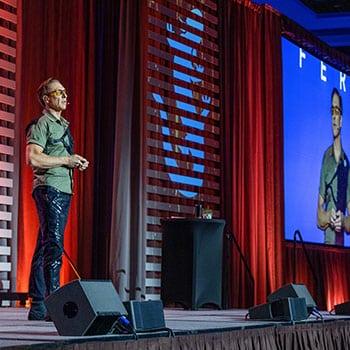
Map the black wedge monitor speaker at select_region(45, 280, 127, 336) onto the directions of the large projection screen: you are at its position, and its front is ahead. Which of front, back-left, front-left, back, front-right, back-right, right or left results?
front-right

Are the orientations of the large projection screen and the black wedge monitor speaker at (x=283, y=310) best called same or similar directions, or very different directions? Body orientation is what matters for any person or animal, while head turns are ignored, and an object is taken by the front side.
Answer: very different directions

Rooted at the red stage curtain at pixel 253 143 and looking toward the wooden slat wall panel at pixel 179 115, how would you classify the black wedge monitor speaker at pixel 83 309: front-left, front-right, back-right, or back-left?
front-left

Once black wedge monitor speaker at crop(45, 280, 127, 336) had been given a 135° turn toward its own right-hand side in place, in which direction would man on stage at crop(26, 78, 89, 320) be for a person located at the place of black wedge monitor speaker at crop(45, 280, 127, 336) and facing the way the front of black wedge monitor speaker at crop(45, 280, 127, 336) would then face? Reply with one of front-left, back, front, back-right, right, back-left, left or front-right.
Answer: left

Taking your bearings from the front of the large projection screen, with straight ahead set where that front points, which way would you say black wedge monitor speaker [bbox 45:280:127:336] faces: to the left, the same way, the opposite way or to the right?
the opposite way

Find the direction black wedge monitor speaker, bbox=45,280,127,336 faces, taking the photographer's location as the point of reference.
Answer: facing away from the viewer and to the left of the viewer

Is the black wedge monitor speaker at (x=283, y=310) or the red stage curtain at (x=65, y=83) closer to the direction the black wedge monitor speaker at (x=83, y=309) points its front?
the red stage curtain

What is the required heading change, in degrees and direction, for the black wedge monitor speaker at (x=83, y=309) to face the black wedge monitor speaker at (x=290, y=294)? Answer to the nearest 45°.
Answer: approximately 90° to its right

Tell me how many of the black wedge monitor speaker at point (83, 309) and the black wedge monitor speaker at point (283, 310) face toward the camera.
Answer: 0

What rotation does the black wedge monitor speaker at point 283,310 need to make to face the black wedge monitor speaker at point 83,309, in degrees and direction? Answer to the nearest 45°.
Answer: approximately 90° to its left

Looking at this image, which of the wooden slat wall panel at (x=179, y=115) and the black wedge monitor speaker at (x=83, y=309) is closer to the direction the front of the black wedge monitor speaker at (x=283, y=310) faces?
the wooden slat wall panel

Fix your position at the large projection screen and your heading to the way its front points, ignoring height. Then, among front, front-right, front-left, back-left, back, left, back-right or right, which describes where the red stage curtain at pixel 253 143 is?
right

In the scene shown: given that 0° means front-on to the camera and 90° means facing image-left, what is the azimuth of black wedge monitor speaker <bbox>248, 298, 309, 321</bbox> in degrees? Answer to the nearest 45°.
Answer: approximately 135°

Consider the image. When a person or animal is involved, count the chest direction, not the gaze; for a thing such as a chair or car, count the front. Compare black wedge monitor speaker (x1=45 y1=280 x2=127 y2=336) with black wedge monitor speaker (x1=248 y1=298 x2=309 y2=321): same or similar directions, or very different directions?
same or similar directions

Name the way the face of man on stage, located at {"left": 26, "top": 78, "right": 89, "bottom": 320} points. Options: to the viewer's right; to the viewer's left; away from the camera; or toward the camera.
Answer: to the viewer's right

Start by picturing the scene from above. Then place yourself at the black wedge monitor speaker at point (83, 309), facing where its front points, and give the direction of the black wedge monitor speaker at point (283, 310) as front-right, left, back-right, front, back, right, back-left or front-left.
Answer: right

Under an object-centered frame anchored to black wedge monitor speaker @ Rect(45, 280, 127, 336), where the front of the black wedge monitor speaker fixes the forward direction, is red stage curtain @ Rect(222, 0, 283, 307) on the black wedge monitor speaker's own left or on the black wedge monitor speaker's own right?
on the black wedge monitor speaker's own right
